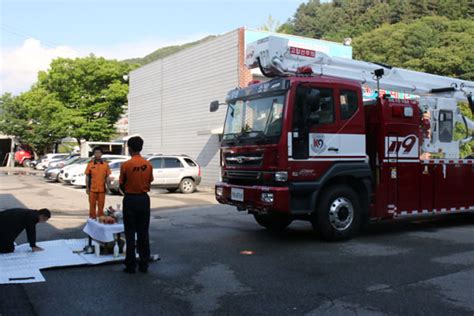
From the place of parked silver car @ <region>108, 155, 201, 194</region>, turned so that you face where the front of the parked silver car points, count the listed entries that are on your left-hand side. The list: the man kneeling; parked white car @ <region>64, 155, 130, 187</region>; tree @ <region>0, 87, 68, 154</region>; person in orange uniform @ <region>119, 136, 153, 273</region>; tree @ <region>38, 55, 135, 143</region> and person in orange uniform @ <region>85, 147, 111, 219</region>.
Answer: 3

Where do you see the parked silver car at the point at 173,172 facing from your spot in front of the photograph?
facing to the left of the viewer

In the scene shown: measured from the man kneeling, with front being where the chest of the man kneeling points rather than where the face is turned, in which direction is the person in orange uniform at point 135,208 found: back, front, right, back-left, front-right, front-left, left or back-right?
front-right

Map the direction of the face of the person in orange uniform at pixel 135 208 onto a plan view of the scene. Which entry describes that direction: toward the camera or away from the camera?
away from the camera

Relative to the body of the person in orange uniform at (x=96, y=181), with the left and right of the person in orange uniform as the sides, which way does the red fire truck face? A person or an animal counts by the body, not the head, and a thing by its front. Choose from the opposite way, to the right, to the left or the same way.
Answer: to the right

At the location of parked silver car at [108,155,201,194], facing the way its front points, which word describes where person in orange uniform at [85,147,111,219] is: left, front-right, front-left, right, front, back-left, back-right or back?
left

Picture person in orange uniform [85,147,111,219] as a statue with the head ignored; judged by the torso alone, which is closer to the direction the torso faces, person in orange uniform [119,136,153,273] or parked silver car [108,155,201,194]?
the person in orange uniform

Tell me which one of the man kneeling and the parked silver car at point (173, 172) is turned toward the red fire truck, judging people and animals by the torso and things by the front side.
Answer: the man kneeling

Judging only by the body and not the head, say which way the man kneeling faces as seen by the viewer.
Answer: to the viewer's right

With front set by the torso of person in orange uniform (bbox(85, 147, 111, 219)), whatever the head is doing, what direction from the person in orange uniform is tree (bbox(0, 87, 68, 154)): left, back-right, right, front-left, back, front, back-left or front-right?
back

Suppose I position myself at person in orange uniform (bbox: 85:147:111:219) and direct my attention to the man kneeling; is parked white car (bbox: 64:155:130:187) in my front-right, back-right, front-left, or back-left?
back-right

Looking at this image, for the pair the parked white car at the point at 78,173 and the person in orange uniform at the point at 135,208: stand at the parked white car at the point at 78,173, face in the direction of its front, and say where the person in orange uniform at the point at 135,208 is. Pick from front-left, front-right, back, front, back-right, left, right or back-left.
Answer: front-left

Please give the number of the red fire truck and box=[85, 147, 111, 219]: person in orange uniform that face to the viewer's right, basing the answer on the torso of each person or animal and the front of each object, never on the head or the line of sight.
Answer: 0

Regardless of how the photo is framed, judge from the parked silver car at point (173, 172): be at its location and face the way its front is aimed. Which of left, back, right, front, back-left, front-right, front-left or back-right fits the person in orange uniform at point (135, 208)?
left

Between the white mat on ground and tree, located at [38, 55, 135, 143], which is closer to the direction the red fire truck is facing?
the white mat on ground

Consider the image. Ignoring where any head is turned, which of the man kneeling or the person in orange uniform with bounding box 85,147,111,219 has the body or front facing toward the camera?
the person in orange uniform

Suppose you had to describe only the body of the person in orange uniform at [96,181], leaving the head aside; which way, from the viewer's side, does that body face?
toward the camera

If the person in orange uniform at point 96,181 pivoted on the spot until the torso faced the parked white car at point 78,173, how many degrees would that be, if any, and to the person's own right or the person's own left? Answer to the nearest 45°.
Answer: approximately 180°

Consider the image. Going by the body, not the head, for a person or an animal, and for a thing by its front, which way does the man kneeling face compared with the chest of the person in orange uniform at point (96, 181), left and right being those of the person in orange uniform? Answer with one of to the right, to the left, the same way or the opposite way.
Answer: to the left

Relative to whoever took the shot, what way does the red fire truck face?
facing the viewer and to the left of the viewer
